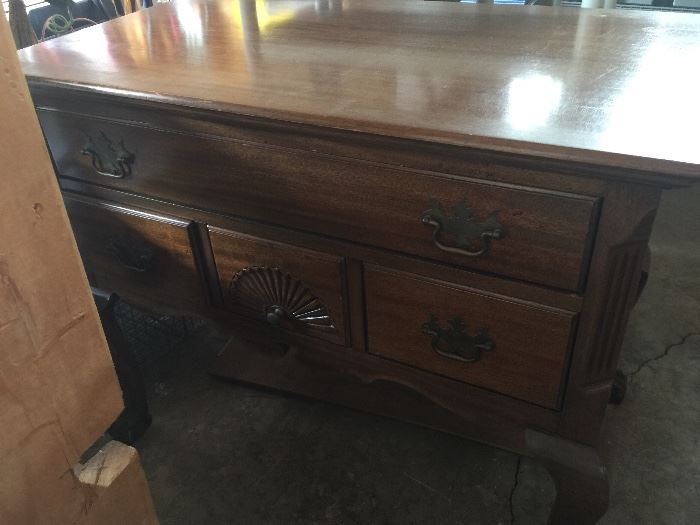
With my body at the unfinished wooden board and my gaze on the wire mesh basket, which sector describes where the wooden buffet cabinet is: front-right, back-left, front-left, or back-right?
front-right

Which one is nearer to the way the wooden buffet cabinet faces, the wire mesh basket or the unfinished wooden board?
the unfinished wooden board

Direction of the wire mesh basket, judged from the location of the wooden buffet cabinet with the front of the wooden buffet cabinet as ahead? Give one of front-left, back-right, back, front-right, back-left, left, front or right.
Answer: right

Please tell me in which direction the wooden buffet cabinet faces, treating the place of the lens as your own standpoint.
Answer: facing the viewer and to the left of the viewer
